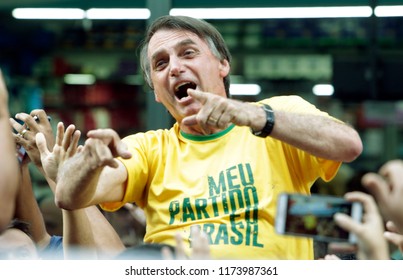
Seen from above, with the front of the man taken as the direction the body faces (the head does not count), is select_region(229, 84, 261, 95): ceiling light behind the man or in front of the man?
behind

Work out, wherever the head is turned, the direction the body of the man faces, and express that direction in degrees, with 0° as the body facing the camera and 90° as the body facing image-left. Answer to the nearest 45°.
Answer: approximately 0°

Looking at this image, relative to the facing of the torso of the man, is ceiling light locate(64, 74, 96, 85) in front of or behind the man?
behind

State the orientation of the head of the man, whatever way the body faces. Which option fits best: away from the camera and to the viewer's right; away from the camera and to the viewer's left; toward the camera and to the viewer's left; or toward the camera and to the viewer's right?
toward the camera and to the viewer's left

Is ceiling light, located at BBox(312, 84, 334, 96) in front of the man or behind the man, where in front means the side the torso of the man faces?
behind

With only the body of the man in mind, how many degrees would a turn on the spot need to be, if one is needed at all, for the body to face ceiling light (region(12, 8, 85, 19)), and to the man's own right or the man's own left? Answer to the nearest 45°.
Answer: approximately 135° to the man's own right
